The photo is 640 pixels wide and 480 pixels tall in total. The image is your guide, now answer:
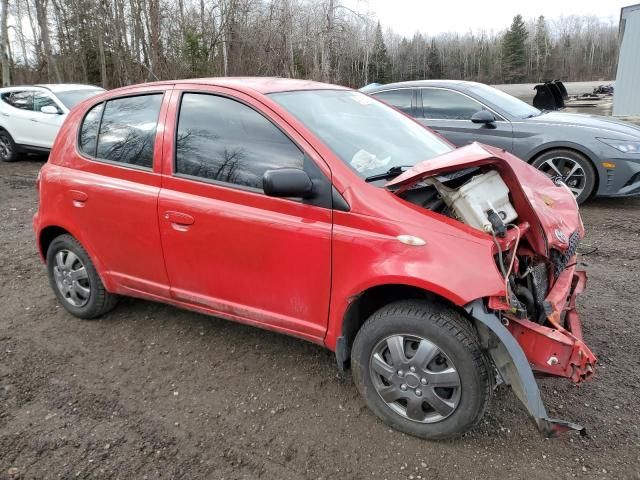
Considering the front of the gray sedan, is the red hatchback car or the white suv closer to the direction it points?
the red hatchback car

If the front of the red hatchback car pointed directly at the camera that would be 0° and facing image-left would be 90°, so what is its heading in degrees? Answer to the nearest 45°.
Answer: approximately 315°

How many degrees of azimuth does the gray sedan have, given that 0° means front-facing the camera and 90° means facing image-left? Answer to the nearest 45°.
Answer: approximately 315°

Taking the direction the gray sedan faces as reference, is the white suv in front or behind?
behind

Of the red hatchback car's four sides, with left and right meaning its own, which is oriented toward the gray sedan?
left

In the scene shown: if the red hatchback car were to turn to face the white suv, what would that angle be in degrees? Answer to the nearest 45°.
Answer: approximately 180°

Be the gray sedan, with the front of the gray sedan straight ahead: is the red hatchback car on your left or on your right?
on your right
